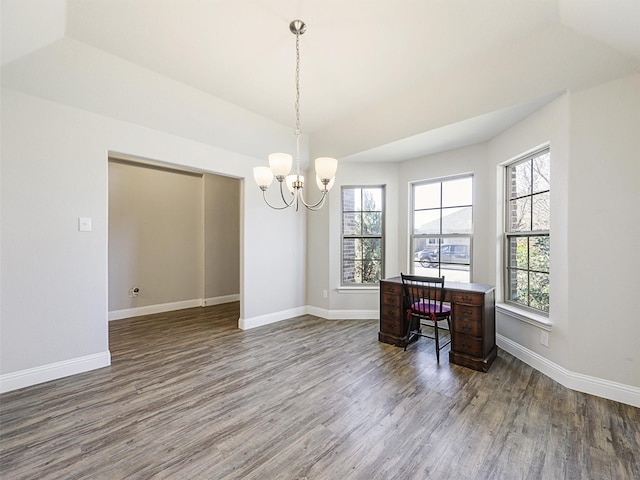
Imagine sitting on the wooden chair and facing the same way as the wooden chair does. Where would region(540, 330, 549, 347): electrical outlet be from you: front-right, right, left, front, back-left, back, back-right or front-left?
front-right

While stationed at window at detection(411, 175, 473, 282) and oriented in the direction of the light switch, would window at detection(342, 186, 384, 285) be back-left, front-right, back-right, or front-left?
front-right

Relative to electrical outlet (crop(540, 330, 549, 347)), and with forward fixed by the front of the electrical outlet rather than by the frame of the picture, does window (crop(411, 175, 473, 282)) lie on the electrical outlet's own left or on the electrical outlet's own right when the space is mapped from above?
on the electrical outlet's own right

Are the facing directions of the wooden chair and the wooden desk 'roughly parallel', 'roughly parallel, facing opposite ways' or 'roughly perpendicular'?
roughly parallel, facing opposite ways

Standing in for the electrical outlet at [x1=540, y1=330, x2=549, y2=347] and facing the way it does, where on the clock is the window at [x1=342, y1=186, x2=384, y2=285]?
The window is roughly at 2 o'clock from the electrical outlet.

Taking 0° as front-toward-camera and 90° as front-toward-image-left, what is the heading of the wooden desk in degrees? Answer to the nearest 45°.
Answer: approximately 45°

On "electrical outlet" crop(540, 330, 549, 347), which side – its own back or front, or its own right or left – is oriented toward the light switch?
front

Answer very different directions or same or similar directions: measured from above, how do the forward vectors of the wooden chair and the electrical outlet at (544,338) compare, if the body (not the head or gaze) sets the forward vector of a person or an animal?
very different directions

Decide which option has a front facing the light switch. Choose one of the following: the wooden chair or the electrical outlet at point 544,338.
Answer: the electrical outlet

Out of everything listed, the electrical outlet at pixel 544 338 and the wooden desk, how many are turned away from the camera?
0

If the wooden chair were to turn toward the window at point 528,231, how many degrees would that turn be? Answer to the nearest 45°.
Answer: approximately 45° to its right

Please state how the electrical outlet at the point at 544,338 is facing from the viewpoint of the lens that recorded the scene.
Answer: facing the viewer and to the left of the viewer

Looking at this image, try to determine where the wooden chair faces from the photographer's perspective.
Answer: facing away from the viewer and to the right of the viewer

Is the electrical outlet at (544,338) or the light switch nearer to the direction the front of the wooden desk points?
the light switch
